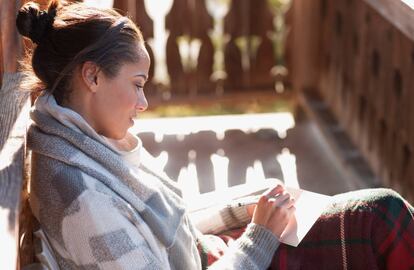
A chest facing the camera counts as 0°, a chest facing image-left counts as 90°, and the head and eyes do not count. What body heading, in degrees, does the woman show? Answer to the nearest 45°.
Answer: approximately 270°

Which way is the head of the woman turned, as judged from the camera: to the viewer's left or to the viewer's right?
to the viewer's right
